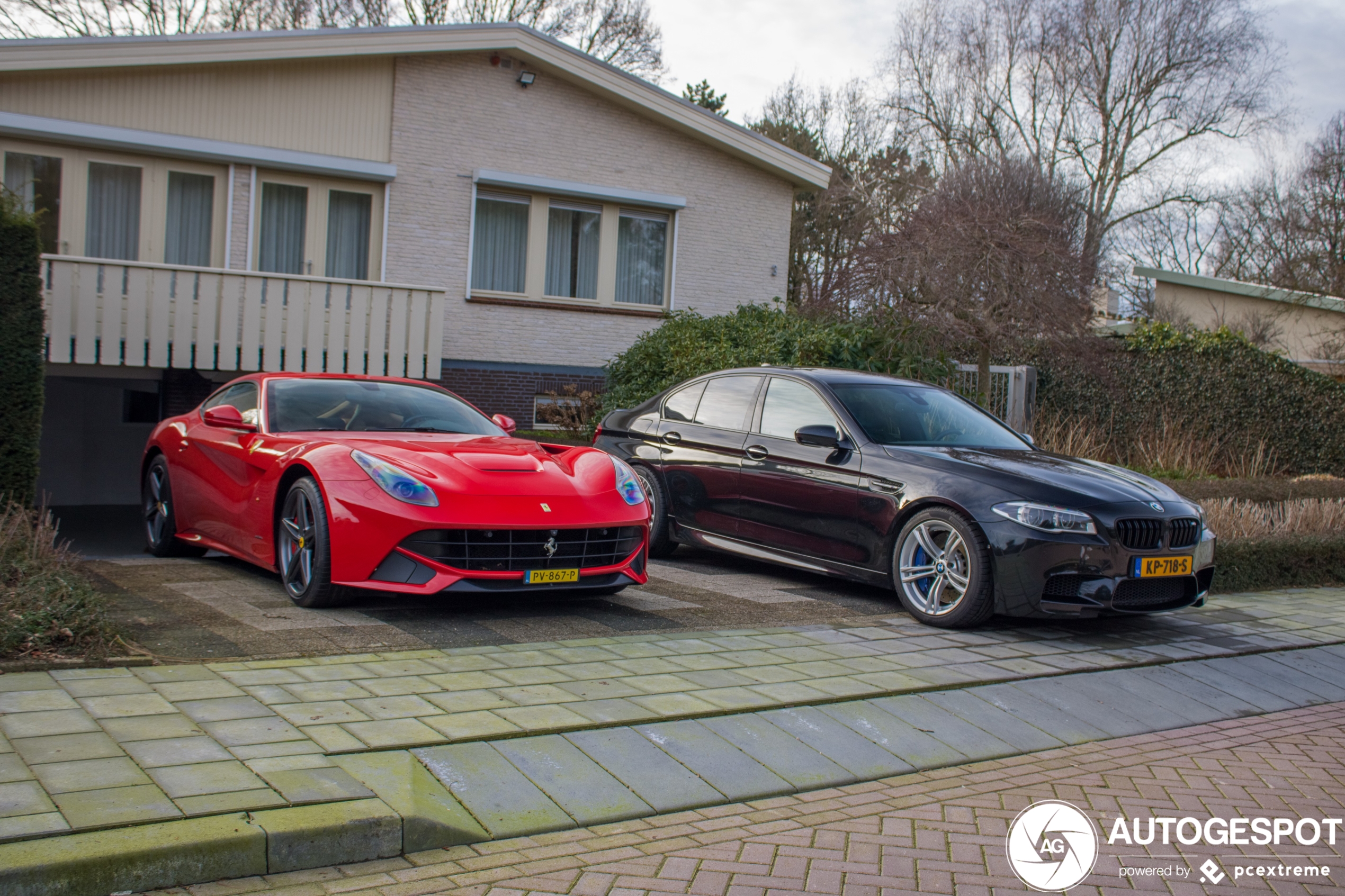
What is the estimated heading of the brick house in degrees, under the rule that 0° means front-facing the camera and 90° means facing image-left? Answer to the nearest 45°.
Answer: approximately 0°

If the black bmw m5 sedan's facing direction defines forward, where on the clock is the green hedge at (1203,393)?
The green hedge is roughly at 8 o'clock from the black bmw m5 sedan.

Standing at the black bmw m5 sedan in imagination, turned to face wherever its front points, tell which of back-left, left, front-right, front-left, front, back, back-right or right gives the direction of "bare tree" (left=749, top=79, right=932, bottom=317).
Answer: back-left

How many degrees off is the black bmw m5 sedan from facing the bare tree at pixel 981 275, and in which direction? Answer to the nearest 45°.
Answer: approximately 135° to its left

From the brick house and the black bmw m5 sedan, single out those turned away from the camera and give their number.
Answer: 0

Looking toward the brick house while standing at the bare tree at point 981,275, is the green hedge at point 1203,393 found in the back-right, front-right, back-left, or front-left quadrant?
back-right

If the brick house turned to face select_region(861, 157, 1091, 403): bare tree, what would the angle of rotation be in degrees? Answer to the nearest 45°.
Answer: approximately 90° to its left

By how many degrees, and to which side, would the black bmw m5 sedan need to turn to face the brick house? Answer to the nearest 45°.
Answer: approximately 180°

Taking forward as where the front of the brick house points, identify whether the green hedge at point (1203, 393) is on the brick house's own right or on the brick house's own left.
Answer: on the brick house's own left

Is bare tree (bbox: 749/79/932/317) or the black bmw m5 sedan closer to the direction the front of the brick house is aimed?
the black bmw m5 sedan

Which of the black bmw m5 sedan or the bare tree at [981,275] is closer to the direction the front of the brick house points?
the black bmw m5 sedan
